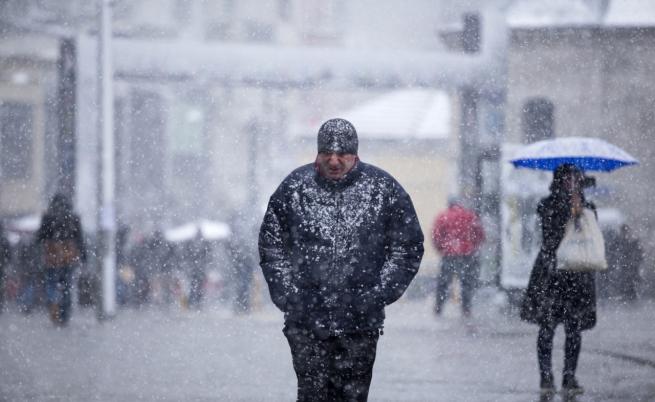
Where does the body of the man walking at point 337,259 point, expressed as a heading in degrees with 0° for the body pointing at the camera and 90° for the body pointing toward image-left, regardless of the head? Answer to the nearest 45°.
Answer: approximately 0°

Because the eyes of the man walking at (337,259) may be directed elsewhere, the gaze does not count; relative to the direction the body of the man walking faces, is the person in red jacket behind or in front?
behind

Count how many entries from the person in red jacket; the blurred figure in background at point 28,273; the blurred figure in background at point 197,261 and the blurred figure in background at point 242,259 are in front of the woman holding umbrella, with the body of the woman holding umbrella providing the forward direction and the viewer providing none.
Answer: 0

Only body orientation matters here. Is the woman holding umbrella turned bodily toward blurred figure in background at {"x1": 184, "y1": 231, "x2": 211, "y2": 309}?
no

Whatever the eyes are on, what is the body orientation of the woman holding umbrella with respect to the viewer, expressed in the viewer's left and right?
facing the viewer and to the right of the viewer

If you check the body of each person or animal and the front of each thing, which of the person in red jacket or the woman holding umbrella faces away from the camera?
the person in red jacket

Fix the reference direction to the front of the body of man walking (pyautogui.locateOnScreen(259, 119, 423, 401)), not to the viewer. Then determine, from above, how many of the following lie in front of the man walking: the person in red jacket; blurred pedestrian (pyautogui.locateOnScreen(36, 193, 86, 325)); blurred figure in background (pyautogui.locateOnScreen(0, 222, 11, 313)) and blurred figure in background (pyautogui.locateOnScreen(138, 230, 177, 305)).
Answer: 0

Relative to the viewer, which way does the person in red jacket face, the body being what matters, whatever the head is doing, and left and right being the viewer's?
facing away from the viewer

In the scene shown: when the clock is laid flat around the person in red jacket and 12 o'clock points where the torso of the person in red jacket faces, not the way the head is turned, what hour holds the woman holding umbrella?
The woman holding umbrella is roughly at 6 o'clock from the person in red jacket.

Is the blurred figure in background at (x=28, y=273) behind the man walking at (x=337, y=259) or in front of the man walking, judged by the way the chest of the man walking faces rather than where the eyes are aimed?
behind

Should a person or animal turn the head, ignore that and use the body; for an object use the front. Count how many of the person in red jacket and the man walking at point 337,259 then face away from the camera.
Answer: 1

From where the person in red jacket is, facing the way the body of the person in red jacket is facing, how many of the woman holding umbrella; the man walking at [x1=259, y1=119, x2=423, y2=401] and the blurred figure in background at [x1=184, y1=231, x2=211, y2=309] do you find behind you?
2

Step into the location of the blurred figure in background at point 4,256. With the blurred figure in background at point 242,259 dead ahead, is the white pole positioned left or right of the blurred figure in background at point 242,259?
right

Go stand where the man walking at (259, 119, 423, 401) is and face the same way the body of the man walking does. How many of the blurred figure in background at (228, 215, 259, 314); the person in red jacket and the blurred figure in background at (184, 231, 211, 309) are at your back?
3

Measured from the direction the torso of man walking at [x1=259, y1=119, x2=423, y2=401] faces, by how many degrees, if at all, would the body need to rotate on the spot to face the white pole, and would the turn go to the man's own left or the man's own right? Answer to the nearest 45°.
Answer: approximately 180°

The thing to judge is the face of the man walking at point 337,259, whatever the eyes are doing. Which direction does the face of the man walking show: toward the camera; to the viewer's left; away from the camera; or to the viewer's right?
toward the camera

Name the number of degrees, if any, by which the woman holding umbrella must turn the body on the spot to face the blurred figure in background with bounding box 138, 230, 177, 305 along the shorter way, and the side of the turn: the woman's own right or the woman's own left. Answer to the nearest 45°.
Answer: approximately 180°

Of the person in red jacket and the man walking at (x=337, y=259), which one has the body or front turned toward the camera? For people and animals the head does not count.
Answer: the man walking
